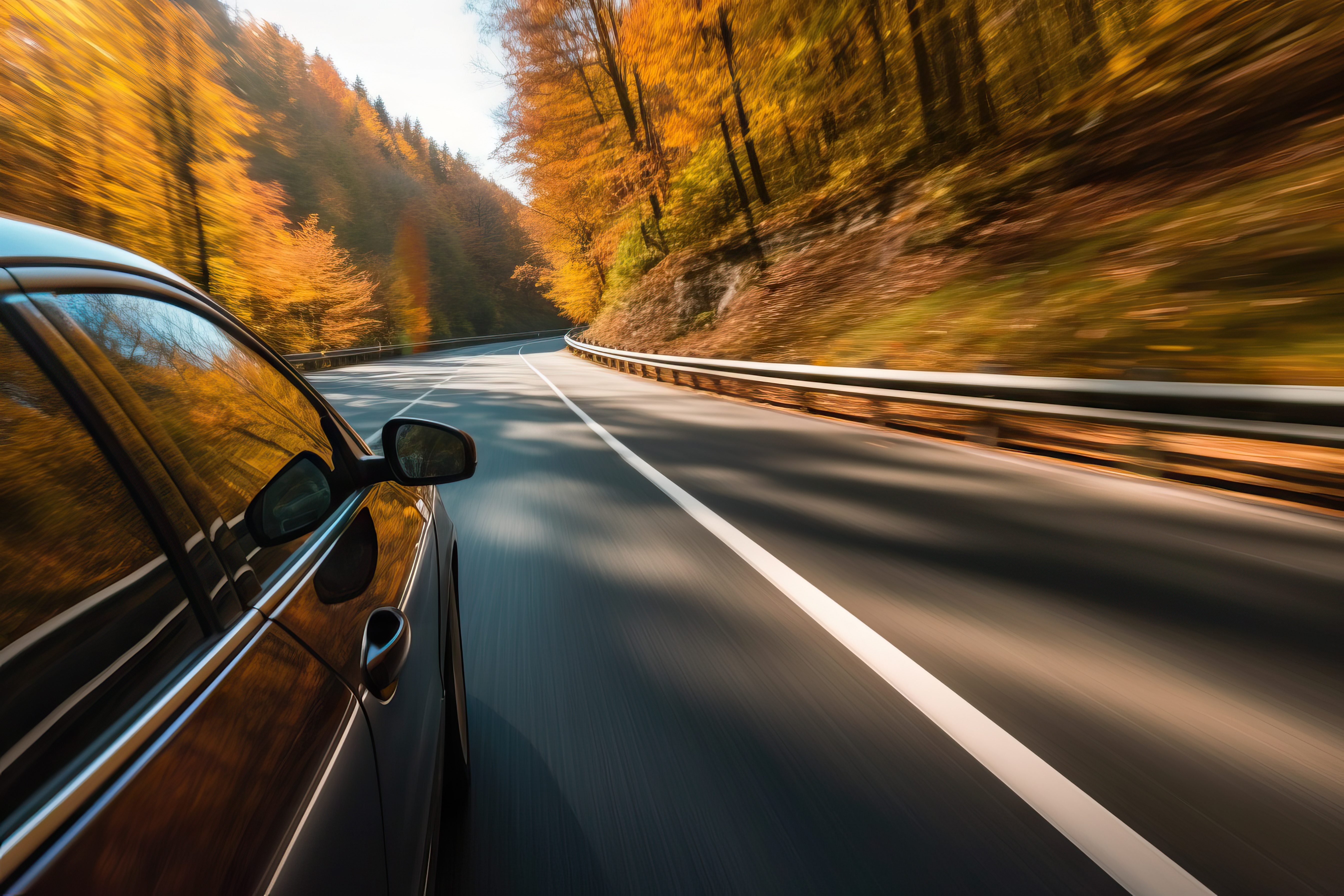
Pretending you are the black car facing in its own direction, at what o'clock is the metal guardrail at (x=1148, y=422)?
The metal guardrail is roughly at 1 o'clock from the black car.

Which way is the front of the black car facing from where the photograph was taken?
facing away from the viewer and to the right of the viewer
